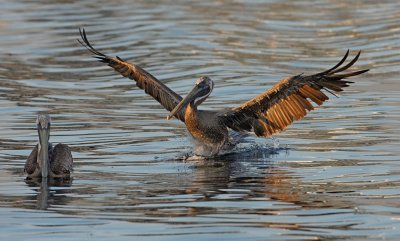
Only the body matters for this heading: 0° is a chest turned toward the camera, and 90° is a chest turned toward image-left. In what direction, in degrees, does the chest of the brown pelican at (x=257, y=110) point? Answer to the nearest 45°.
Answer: approximately 45°

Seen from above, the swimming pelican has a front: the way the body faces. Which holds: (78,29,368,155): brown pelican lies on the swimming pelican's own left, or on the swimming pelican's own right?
on the swimming pelican's own left
